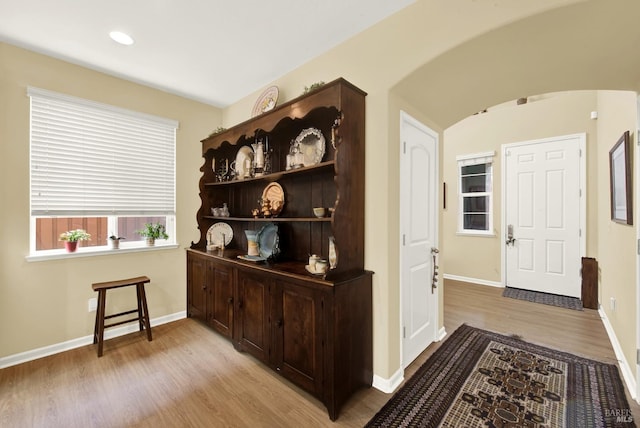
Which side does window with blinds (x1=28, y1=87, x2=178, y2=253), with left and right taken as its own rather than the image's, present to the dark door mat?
left

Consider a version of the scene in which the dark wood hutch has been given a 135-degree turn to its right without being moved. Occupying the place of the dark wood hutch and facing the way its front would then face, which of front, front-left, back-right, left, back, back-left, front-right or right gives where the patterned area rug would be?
right

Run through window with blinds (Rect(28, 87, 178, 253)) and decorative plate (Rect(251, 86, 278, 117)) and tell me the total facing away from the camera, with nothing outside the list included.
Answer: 0

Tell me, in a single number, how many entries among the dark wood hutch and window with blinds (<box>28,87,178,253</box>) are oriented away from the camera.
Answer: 0

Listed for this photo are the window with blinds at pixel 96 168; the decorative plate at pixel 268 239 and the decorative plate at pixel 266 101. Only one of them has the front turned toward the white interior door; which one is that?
the window with blinds

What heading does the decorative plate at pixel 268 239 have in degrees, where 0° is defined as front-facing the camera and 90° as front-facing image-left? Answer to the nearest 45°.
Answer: approximately 45°

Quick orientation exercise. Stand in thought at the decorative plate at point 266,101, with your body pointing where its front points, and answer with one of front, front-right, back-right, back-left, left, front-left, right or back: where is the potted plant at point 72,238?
front-right

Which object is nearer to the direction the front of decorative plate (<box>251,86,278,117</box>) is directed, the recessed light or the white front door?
the recessed light

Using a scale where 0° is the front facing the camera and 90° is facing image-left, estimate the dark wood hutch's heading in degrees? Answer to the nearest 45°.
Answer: approximately 45°

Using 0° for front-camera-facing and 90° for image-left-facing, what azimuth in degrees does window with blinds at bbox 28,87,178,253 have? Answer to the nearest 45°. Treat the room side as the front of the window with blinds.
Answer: approximately 315°
